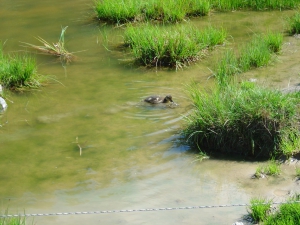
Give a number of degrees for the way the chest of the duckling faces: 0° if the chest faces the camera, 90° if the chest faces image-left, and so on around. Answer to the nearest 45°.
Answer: approximately 270°

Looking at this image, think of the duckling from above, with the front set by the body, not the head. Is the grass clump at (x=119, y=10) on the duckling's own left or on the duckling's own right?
on the duckling's own left

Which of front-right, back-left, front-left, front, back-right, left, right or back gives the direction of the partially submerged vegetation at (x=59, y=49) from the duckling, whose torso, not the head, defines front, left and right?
back-left

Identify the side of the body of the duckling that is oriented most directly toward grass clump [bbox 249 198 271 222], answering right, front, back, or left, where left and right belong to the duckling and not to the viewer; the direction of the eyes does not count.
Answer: right

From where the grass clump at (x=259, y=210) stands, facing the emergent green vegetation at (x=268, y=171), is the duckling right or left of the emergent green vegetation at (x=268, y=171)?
left

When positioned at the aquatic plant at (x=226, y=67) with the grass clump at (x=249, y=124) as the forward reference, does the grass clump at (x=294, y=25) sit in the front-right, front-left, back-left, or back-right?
back-left

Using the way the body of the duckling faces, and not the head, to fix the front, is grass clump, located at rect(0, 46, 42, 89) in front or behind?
behind

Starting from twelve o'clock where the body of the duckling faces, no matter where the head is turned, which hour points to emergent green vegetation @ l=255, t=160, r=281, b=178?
The emergent green vegetation is roughly at 2 o'clock from the duckling.

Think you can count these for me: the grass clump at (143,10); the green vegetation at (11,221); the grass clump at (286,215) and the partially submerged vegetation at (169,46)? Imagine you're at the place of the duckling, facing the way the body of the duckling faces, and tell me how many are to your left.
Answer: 2

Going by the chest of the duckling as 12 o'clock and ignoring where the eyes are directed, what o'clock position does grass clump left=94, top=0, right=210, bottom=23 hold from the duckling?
The grass clump is roughly at 9 o'clock from the duckling.
